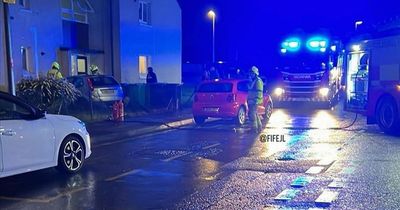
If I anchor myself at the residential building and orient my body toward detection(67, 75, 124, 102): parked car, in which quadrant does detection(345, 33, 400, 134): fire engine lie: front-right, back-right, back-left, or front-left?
front-left

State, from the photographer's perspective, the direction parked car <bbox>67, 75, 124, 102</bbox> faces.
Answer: facing away from the viewer and to the left of the viewer

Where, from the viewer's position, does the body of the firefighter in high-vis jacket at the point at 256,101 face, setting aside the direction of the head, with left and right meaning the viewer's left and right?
facing to the left of the viewer

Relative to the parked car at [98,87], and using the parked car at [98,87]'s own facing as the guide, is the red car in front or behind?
behind

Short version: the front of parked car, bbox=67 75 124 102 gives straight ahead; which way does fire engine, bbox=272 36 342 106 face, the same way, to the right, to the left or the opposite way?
to the left

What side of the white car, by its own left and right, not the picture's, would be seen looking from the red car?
front

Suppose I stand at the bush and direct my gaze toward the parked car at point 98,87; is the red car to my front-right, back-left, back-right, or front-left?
front-right

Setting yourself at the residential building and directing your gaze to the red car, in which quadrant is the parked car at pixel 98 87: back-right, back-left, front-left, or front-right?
front-right

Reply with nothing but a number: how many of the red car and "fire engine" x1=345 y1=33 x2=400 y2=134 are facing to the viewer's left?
0

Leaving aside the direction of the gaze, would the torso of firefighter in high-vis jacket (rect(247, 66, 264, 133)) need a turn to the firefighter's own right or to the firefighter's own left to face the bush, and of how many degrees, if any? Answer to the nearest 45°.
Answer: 0° — they already face it

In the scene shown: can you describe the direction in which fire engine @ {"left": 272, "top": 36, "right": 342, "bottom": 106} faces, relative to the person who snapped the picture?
facing the viewer

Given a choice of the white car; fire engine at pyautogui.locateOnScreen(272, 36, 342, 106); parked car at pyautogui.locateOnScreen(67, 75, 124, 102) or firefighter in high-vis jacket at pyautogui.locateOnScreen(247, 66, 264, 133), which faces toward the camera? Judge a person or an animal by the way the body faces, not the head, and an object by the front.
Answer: the fire engine

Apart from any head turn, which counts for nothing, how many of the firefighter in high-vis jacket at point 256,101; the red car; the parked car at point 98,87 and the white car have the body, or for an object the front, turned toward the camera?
0

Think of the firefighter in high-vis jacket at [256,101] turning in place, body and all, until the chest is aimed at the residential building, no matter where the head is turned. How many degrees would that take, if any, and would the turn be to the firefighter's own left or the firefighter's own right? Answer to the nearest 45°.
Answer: approximately 45° to the firefighter's own right

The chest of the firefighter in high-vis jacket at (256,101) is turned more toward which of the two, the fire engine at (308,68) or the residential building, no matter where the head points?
the residential building

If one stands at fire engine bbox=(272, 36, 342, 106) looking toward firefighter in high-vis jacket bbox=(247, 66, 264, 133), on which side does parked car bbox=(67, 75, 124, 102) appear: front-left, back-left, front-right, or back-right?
front-right
